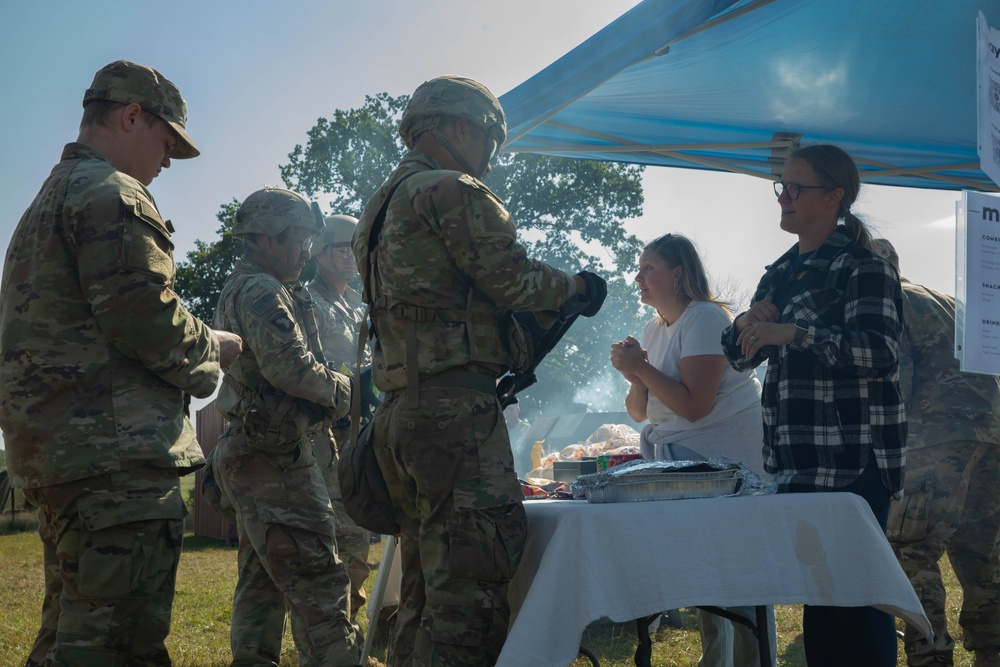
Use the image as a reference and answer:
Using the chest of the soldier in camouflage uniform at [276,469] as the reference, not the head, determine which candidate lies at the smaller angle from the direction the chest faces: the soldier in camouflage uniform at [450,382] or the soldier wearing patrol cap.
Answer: the soldier in camouflage uniform

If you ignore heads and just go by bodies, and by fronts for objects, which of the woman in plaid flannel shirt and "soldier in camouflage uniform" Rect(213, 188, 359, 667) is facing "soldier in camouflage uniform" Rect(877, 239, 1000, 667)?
"soldier in camouflage uniform" Rect(213, 188, 359, 667)

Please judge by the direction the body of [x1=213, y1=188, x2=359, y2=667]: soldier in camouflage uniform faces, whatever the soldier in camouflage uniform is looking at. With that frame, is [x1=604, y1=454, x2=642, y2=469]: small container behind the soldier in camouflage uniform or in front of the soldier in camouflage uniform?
in front

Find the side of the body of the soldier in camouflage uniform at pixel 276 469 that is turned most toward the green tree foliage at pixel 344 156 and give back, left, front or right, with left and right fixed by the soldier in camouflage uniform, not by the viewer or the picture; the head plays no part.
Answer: left

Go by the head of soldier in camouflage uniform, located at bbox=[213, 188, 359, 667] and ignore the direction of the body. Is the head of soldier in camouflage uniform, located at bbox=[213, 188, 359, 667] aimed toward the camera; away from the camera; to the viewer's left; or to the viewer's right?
to the viewer's right

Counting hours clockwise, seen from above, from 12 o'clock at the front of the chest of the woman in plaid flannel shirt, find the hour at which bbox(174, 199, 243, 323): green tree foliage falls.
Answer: The green tree foliage is roughly at 3 o'clock from the woman in plaid flannel shirt.

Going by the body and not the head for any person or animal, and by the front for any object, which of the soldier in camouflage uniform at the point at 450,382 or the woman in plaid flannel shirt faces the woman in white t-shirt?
the soldier in camouflage uniform

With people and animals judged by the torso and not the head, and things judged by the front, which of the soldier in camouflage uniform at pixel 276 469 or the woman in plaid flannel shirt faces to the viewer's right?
the soldier in camouflage uniform

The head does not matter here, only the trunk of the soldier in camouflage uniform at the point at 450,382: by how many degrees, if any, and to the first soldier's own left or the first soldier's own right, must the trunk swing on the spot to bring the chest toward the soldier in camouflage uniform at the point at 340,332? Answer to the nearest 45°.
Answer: approximately 45° to the first soldier's own left

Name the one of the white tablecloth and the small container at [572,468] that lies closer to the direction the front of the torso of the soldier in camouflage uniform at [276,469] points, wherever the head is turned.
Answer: the small container

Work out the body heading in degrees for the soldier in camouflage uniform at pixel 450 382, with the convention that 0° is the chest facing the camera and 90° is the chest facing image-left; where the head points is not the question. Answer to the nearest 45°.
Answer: approximately 225°

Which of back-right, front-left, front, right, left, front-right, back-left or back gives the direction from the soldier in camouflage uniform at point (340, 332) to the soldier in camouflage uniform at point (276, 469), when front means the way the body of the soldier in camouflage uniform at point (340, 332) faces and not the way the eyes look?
front-right

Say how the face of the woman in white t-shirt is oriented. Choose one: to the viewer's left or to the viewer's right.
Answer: to the viewer's left

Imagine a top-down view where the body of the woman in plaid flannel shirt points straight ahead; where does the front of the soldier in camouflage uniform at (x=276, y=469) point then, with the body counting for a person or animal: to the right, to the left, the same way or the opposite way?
the opposite way

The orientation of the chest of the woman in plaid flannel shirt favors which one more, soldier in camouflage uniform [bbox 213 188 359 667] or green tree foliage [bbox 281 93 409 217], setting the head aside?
the soldier in camouflage uniform

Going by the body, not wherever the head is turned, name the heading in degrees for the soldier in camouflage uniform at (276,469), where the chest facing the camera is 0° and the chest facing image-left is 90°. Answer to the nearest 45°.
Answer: approximately 270°

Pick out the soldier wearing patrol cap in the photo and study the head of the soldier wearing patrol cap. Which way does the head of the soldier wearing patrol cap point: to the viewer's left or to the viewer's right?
to the viewer's right

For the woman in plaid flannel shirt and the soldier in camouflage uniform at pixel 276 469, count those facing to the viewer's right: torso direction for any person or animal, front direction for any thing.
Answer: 1
